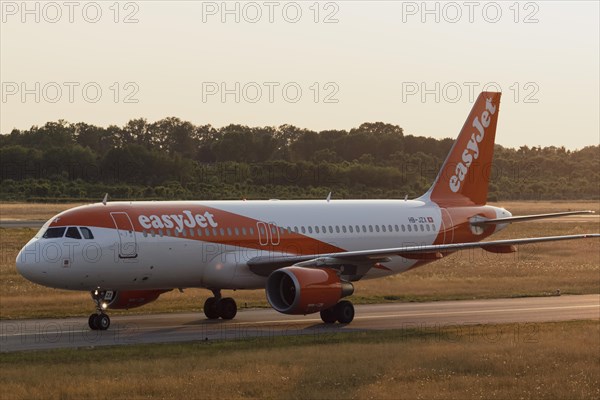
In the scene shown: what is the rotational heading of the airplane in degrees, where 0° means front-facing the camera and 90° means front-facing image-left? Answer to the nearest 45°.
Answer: approximately 45°
